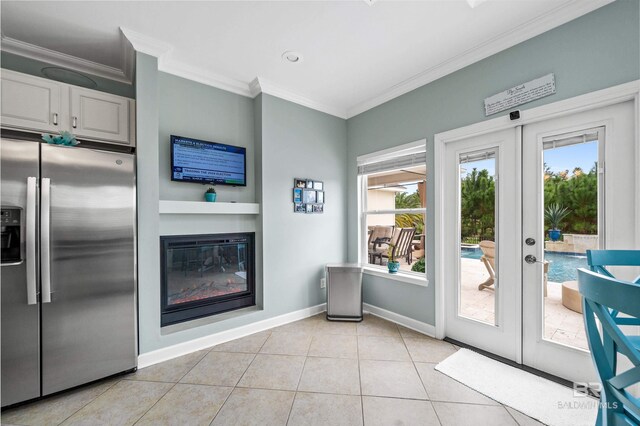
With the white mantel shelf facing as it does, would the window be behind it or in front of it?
in front

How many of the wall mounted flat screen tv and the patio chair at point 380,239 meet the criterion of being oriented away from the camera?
0

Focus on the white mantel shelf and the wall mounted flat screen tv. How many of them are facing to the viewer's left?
0

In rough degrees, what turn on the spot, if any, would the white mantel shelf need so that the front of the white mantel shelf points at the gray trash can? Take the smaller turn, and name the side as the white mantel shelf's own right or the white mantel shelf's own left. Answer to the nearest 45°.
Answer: approximately 45° to the white mantel shelf's own left

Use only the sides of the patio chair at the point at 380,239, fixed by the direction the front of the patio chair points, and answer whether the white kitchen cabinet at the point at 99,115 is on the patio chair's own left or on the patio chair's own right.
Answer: on the patio chair's own right

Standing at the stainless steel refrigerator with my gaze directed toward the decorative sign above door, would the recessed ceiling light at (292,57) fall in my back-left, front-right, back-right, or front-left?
front-left

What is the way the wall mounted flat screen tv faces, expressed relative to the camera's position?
facing the viewer and to the right of the viewer
